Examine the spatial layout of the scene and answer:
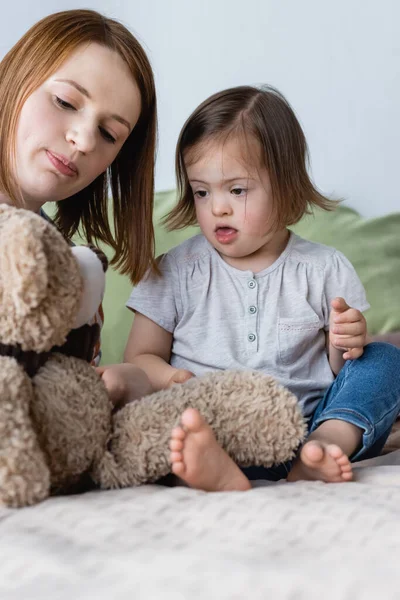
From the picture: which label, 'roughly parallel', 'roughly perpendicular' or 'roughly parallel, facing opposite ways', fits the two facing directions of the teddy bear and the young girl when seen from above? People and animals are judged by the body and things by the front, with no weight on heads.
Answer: roughly perpendicular

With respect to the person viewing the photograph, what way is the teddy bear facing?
facing to the right of the viewer

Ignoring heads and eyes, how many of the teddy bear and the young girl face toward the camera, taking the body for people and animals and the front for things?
1

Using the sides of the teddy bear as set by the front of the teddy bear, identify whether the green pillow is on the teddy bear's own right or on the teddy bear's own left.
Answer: on the teddy bear's own left

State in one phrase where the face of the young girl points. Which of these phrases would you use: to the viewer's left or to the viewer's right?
to the viewer's left
